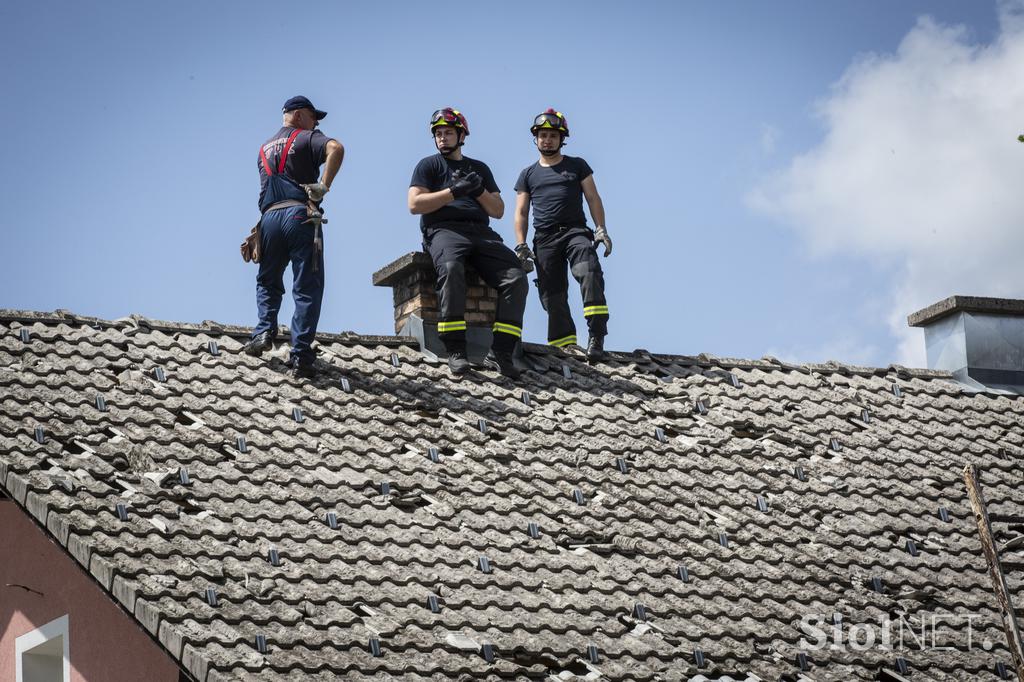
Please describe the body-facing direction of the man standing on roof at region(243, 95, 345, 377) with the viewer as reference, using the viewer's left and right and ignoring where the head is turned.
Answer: facing away from the viewer and to the right of the viewer

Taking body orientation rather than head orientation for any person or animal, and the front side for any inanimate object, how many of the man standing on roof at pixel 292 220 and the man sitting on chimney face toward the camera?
1

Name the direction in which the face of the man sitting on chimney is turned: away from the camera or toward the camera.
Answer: toward the camera

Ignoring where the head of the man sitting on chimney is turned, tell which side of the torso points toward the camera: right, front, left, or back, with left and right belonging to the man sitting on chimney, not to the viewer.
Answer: front

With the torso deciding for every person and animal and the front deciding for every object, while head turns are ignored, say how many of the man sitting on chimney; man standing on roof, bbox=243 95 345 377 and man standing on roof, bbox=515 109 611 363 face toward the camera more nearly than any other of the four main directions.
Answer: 2

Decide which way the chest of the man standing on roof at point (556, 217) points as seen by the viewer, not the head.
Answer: toward the camera

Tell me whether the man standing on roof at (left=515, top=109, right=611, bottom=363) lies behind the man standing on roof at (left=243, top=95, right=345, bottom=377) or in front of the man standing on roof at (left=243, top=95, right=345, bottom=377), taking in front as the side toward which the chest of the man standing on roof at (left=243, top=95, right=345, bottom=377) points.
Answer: in front

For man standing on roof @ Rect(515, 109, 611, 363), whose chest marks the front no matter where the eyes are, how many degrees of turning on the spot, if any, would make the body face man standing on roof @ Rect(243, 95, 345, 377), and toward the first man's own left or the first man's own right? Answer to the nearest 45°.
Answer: approximately 45° to the first man's own right

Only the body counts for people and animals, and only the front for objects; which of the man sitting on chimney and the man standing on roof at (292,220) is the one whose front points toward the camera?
the man sitting on chimney

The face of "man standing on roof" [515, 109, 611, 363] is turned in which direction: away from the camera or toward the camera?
toward the camera

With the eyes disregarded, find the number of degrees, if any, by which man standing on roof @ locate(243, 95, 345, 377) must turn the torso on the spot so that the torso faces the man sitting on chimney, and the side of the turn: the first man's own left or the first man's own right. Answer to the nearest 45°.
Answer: approximately 45° to the first man's own right

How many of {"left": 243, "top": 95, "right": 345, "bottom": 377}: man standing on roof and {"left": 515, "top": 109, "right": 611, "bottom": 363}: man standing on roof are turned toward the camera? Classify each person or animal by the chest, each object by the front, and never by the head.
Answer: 1
